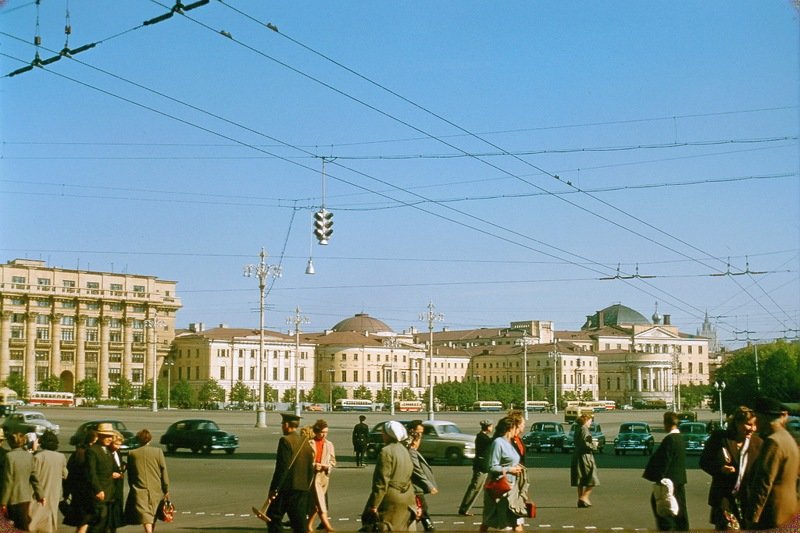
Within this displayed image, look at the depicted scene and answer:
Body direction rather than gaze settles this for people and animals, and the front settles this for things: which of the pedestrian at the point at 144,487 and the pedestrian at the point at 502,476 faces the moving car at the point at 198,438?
the pedestrian at the point at 144,487

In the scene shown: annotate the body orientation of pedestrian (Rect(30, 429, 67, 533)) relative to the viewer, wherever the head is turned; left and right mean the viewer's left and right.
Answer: facing away from the viewer

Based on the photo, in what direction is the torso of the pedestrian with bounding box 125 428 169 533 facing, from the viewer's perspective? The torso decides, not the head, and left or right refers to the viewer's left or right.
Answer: facing away from the viewer

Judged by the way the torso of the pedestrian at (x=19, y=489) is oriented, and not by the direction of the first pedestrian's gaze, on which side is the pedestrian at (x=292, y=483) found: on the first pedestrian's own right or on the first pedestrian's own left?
on the first pedestrian's own right

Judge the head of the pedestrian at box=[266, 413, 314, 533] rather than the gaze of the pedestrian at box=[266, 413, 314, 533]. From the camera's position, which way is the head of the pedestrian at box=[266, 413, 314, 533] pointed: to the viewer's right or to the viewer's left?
to the viewer's left

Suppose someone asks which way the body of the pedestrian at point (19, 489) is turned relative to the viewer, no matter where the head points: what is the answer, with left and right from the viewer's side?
facing away from the viewer

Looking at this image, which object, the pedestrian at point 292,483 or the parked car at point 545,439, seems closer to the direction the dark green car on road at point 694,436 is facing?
the pedestrian

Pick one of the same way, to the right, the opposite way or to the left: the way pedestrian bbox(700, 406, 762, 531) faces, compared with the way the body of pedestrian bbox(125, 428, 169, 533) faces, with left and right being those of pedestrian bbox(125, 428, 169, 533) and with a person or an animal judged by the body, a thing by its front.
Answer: the opposite way

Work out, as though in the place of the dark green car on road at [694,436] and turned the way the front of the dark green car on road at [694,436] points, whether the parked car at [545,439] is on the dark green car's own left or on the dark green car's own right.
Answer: on the dark green car's own right

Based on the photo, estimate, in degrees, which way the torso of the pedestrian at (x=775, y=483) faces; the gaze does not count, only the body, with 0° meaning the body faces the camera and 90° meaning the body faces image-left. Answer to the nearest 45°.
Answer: approximately 135°
